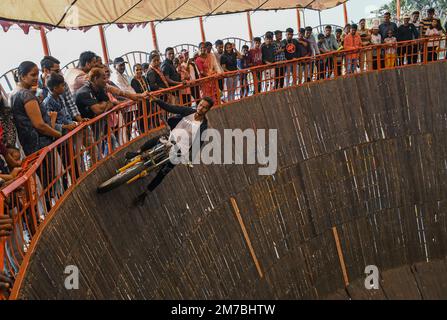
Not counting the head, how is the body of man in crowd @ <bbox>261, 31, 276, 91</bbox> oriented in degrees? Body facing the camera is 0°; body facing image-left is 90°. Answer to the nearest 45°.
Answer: approximately 0°

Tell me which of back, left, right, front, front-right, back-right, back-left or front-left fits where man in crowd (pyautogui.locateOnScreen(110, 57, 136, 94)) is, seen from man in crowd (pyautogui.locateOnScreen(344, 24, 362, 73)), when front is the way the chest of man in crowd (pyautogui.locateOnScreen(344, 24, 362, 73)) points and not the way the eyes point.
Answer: front-right

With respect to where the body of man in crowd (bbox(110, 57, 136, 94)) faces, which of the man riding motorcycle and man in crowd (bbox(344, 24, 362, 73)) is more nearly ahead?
the man riding motorcycle

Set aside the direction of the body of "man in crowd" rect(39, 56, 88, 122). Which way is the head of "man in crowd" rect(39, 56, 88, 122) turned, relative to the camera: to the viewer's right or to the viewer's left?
to the viewer's right

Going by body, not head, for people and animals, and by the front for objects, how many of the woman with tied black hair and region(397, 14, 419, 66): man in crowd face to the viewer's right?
1

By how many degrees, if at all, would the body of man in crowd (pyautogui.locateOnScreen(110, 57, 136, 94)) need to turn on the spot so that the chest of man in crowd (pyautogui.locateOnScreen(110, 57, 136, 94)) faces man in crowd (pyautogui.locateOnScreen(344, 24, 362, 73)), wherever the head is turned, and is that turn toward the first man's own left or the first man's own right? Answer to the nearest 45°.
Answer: approximately 90° to the first man's own left

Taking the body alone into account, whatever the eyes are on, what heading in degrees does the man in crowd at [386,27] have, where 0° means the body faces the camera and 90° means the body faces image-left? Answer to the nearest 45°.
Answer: approximately 0°

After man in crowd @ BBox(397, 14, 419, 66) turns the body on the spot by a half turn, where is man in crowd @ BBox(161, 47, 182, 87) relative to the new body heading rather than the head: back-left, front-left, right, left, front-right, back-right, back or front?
back-left

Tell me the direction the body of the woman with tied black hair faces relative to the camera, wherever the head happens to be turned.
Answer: to the viewer's right

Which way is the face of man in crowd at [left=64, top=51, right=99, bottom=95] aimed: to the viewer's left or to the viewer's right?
to the viewer's right
